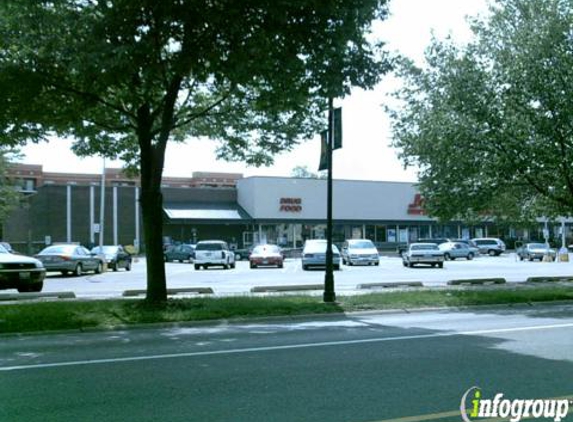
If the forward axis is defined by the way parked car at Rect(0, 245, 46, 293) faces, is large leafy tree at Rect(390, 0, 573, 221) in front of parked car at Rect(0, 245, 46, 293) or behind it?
in front

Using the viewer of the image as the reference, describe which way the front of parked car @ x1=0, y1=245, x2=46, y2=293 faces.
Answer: facing the viewer and to the right of the viewer

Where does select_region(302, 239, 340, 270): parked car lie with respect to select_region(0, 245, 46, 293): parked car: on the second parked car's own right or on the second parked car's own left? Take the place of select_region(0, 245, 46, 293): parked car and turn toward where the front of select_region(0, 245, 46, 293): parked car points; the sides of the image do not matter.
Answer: on the second parked car's own left

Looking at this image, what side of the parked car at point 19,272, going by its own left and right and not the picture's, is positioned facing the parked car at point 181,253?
left
